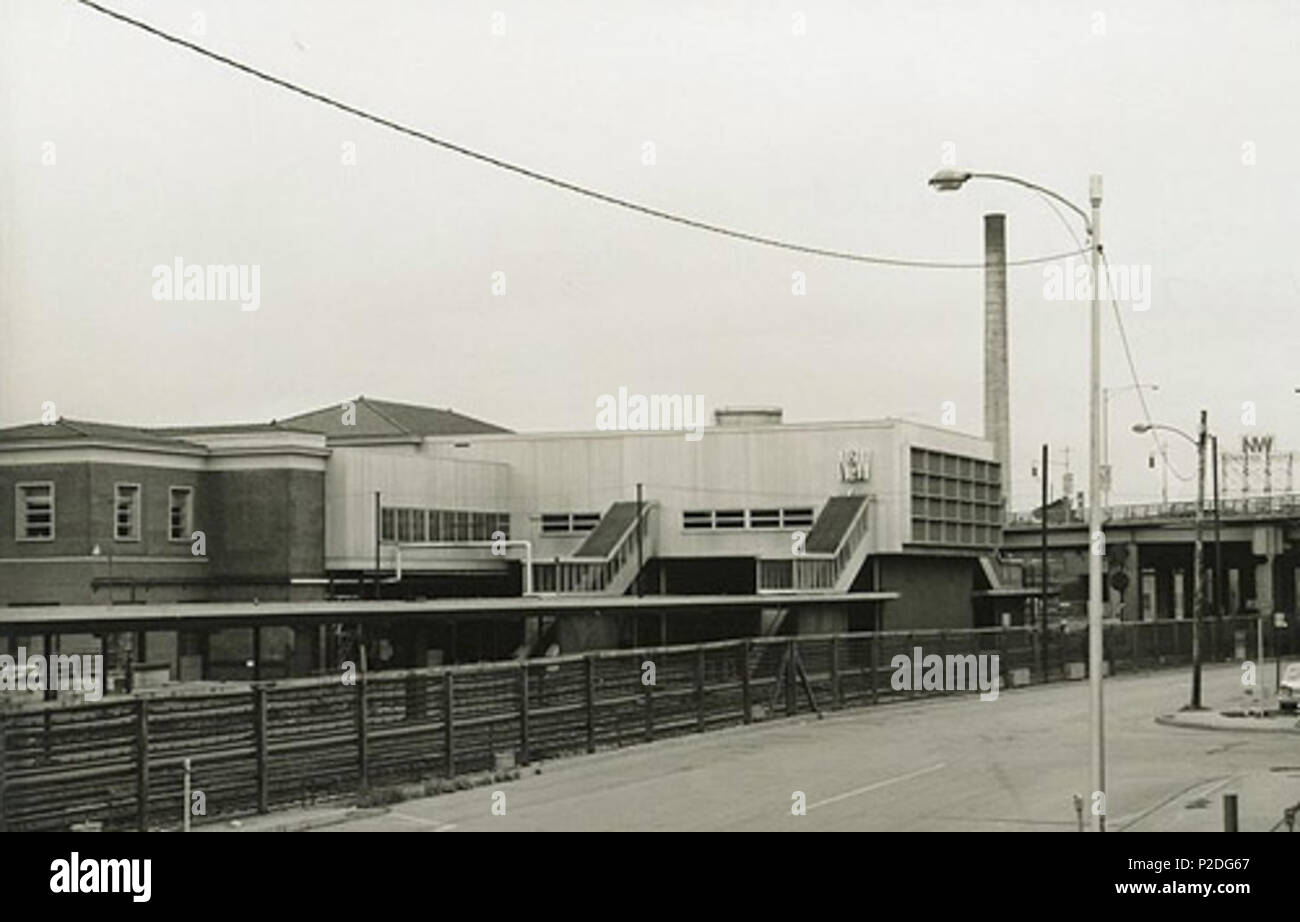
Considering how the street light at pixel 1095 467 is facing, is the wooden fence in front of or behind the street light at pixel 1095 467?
in front

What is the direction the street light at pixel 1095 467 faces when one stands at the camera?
facing to the left of the viewer
